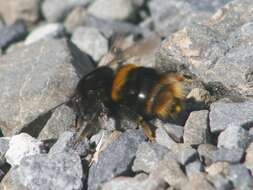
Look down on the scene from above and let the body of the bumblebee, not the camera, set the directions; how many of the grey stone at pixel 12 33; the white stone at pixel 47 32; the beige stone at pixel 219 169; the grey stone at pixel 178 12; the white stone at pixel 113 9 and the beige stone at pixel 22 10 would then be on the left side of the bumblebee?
1

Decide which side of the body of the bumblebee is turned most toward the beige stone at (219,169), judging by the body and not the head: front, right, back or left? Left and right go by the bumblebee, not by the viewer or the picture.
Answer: left

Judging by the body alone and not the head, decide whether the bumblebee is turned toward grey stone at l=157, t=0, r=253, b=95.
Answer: no

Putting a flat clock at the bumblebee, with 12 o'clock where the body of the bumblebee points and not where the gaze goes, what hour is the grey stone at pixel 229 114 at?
The grey stone is roughly at 7 o'clock from the bumblebee.

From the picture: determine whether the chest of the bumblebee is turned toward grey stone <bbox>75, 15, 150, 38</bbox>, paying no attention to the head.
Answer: no

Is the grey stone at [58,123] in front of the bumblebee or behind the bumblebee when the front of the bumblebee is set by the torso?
in front

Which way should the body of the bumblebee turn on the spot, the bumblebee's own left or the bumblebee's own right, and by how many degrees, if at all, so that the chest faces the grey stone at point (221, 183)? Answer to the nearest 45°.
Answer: approximately 90° to the bumblebee's own left

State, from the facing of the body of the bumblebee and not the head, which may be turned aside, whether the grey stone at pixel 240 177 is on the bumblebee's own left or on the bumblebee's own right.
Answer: on the bumblebee's own left

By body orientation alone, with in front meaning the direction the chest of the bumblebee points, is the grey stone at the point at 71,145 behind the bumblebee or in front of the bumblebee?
in front

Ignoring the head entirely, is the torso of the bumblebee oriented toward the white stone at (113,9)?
no

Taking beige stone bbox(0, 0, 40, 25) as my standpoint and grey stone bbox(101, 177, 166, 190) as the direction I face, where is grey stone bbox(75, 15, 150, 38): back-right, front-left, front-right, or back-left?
front-left

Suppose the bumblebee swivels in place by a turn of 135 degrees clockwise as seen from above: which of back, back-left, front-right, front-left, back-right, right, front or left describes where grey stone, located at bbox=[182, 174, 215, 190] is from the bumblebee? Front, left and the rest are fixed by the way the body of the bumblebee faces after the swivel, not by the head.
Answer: back-right

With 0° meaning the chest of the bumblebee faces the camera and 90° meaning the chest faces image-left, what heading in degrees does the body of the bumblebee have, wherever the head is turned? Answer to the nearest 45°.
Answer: approximately 90°

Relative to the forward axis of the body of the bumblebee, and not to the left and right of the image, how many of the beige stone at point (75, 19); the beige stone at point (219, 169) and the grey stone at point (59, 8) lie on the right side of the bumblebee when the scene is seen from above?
2

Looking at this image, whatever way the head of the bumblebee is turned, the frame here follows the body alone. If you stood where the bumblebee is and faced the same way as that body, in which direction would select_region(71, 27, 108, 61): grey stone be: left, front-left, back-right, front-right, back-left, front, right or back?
right
